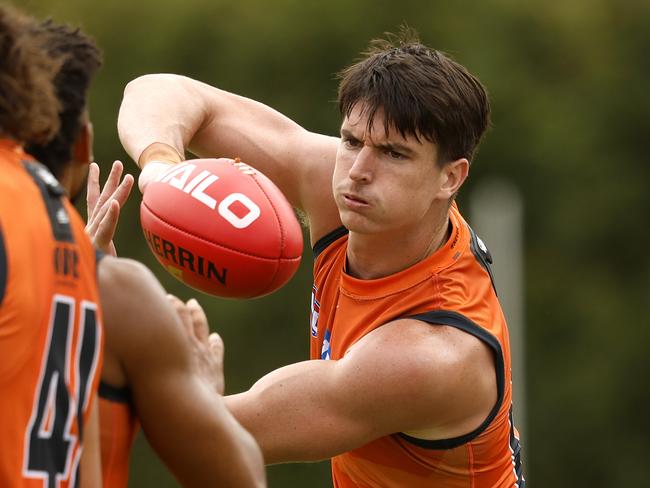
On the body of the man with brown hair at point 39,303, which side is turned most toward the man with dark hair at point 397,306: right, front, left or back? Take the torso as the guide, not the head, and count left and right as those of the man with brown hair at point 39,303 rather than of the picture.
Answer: right

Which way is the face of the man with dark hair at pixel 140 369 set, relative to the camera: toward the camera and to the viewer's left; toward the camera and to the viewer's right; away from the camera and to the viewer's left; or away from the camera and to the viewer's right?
away from the camera and to the viewer's right

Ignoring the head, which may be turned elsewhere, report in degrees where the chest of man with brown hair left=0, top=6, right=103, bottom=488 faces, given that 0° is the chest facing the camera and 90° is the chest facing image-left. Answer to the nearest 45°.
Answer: approximately 135°

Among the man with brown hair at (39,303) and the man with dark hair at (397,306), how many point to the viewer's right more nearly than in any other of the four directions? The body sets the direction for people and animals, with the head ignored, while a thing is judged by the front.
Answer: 0

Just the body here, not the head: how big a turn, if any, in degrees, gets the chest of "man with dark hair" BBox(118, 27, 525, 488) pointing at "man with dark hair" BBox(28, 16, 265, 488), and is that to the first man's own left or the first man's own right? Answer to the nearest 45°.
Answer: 0° — they already face them

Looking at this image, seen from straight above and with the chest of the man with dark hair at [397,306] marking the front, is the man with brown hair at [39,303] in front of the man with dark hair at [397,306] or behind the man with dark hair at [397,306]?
in front

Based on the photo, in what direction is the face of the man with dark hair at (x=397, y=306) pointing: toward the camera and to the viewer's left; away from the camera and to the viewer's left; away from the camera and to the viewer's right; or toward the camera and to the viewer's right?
toward the camera and to the viewer's left
